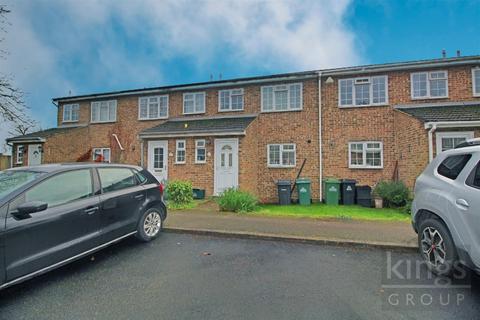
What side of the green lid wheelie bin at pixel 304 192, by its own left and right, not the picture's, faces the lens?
front

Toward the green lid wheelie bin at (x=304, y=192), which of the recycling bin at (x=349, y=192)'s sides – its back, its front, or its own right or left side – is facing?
right

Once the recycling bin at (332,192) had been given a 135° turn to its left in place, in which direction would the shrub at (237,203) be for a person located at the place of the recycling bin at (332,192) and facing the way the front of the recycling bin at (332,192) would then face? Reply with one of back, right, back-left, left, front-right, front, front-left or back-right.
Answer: back

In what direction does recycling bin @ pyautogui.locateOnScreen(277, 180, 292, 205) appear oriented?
toward the camera

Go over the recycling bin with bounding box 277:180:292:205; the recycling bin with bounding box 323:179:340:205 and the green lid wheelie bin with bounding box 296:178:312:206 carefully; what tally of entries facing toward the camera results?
3

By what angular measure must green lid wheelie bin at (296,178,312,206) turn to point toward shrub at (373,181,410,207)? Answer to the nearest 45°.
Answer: approximately 90° to its left

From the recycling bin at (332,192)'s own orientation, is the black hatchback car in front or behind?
in front

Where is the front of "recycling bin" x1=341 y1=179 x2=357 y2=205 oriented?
toward the camera

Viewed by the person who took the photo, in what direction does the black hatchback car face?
facing the viewer and to the left of the viewer

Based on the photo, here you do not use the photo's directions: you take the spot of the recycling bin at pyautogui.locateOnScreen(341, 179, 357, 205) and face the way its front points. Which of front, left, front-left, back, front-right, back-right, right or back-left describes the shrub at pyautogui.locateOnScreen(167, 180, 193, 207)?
front-right
